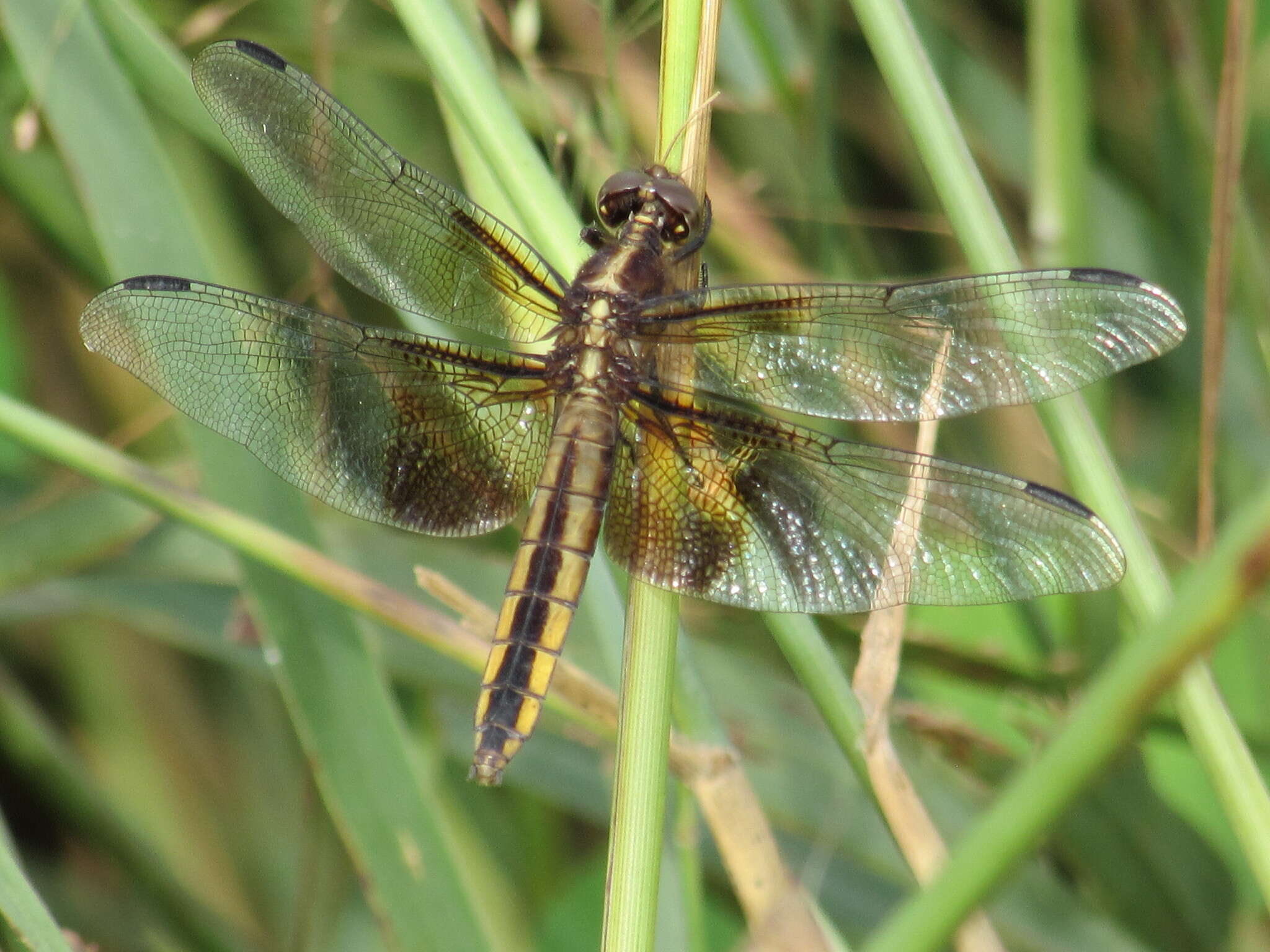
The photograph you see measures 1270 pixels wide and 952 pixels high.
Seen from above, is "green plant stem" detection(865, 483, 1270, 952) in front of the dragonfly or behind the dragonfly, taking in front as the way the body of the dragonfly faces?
behind

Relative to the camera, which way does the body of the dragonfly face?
away from the camera
